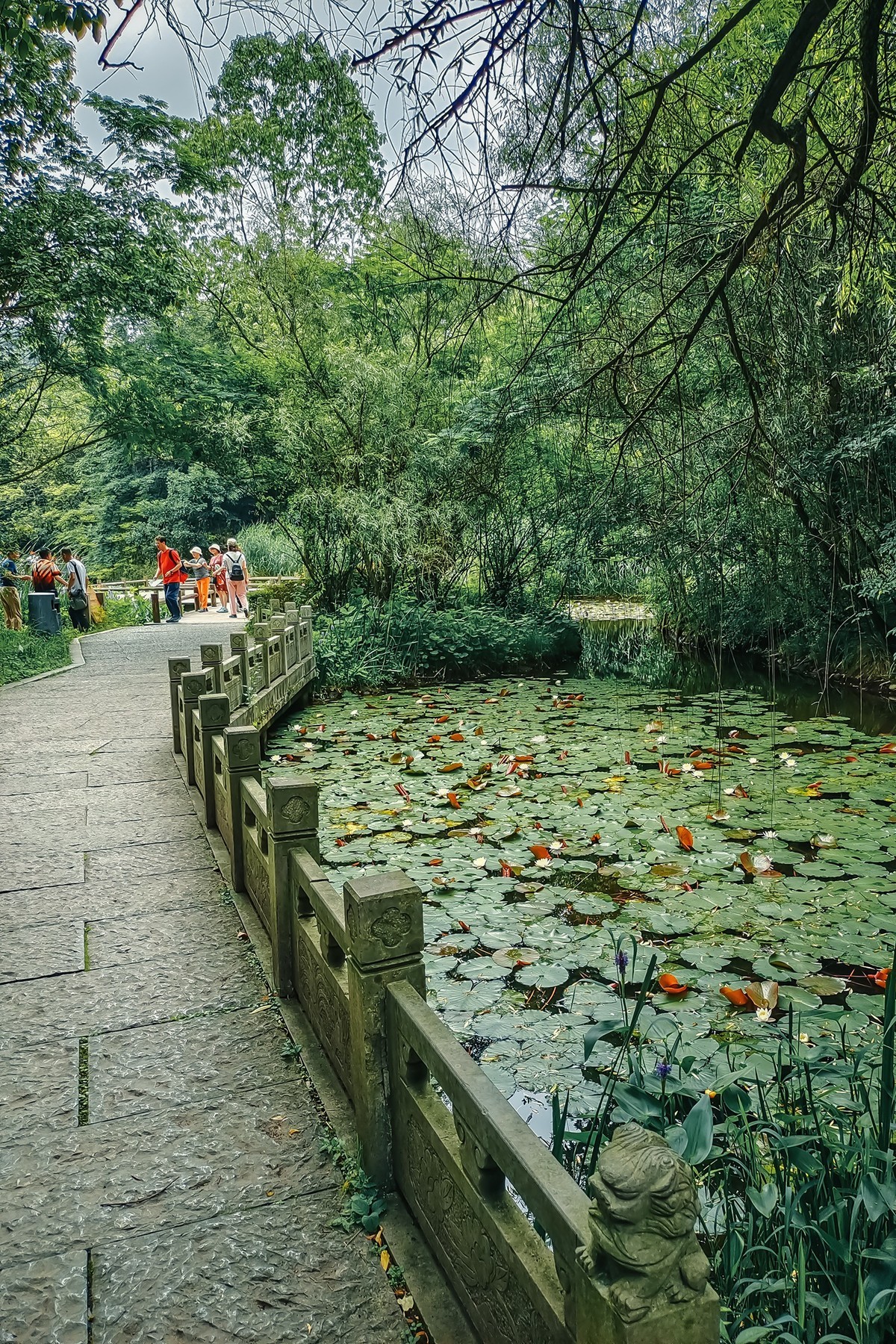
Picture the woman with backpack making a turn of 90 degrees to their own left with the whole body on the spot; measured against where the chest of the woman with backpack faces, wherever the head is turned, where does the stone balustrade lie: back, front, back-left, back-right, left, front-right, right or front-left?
left

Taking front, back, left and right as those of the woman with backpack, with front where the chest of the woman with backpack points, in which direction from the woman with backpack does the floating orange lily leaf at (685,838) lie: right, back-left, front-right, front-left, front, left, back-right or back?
back

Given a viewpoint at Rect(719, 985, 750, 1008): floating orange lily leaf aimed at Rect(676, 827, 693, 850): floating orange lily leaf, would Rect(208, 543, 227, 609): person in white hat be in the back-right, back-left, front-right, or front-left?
front-left

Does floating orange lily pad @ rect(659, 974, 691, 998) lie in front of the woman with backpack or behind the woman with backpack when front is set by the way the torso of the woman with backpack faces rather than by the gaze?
behind

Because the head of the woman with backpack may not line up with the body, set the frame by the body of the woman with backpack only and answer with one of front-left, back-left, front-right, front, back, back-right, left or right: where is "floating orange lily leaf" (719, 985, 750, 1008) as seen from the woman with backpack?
back

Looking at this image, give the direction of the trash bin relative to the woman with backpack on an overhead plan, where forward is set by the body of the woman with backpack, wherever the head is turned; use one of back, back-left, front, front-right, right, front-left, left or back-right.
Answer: back-left

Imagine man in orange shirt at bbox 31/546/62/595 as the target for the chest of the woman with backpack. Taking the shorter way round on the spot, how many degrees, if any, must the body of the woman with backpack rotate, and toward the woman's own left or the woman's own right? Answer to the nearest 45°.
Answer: approximately 135° to the woman's own left

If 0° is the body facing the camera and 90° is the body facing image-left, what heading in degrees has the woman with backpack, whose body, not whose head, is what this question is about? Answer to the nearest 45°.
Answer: approximately 180°
